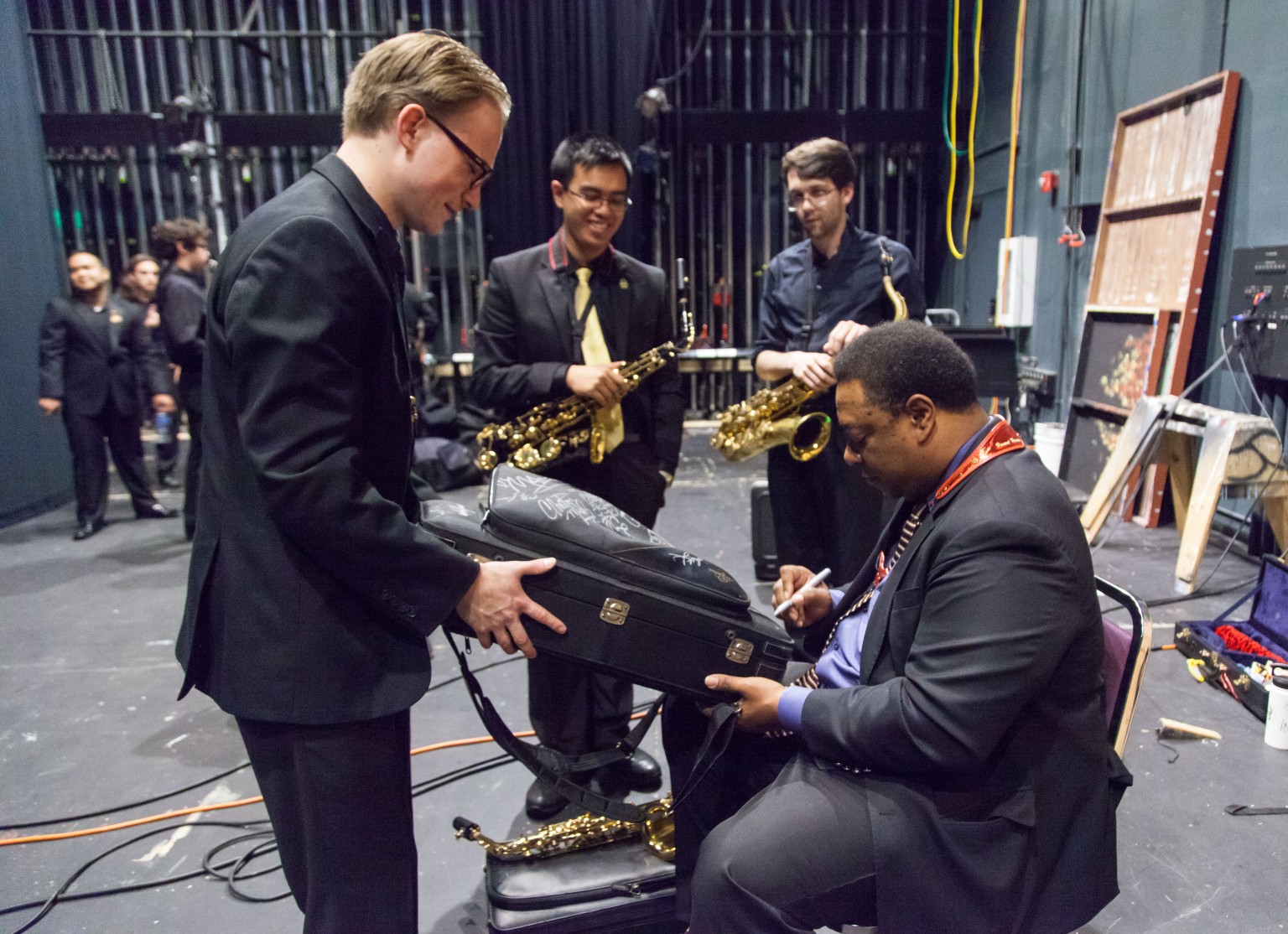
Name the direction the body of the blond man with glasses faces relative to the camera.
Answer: to the viewer's right

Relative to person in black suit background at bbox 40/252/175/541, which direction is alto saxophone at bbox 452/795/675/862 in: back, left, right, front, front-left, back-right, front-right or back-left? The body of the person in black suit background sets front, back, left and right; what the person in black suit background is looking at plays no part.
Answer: front

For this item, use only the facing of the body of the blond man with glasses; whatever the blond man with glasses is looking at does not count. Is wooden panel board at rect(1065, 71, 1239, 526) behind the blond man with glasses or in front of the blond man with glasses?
in front

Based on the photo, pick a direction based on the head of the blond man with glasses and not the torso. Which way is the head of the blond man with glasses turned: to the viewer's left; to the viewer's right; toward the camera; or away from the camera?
to the viewer's right

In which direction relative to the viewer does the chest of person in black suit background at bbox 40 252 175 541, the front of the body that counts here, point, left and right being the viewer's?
facing the viewer

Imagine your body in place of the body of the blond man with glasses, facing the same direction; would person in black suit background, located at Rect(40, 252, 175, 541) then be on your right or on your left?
on your left

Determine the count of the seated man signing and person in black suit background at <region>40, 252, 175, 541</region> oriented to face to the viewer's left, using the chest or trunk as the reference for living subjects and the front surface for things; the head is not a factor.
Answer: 1

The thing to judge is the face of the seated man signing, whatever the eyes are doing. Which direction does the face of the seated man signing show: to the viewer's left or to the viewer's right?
to the viewer's left

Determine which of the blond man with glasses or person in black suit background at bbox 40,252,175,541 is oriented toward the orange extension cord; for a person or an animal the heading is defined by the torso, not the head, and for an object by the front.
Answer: the person in black suit background

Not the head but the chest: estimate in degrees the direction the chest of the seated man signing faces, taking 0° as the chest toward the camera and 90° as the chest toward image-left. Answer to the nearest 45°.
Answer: approximately 90°

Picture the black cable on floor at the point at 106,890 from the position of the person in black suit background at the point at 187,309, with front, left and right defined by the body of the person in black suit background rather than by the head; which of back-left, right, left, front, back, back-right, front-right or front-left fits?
right

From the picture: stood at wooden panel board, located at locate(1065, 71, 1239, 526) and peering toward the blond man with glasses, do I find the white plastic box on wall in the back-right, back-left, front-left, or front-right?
back-right
